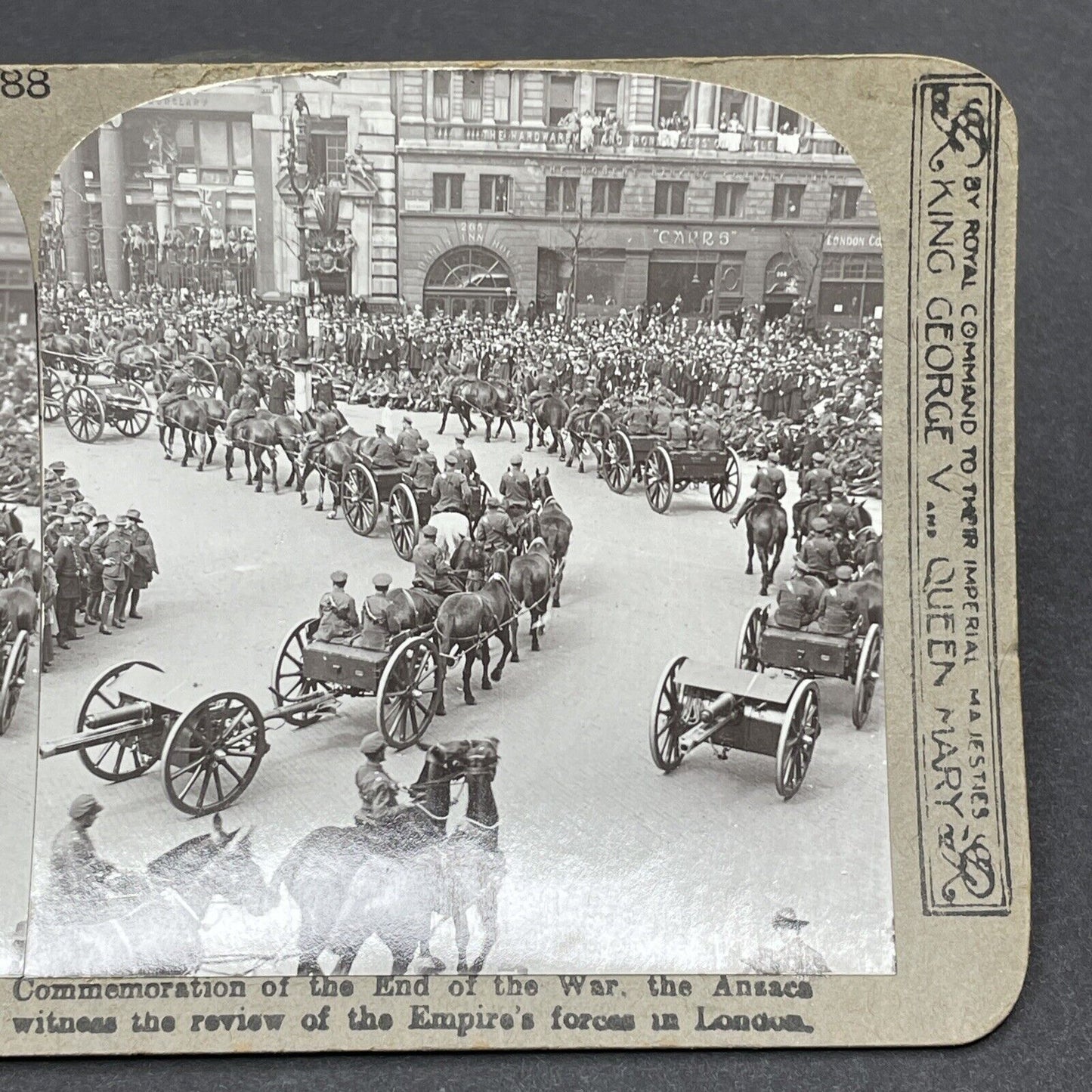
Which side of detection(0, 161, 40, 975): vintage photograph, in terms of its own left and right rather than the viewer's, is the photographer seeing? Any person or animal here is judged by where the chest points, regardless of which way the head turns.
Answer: front
